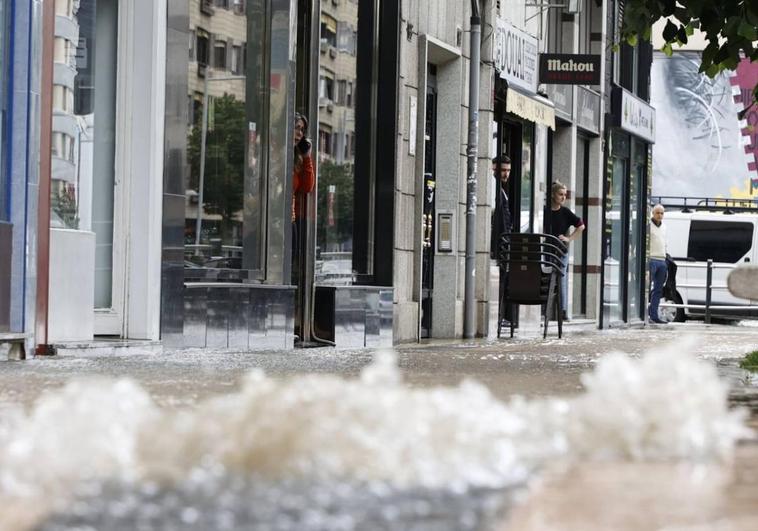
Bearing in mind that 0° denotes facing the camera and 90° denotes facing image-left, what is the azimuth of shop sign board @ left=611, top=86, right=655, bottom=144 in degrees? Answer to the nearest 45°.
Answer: approximately 315°

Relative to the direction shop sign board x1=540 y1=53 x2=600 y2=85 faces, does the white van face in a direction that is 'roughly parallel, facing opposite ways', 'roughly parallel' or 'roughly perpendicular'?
roughly perpendicular

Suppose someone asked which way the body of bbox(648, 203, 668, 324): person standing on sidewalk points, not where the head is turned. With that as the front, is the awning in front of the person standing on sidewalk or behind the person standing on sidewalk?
in front

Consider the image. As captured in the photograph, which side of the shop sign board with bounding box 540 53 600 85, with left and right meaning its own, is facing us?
front

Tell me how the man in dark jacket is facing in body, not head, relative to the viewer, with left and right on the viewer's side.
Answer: facing the viewer and to the right of the viewer

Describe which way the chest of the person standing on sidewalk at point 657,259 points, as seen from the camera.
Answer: toward the camera

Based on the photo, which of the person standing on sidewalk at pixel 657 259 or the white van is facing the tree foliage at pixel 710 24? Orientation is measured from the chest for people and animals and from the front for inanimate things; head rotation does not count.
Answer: the person standing on sidewalk
